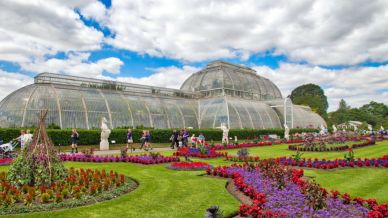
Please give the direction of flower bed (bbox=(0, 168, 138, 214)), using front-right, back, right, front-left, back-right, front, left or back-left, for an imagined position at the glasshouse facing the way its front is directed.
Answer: front-right

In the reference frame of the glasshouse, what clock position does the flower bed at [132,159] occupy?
The flower bed is roughly at 1 o'clock from the glasshouse.

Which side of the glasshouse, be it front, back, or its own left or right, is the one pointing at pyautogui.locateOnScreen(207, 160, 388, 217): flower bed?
front

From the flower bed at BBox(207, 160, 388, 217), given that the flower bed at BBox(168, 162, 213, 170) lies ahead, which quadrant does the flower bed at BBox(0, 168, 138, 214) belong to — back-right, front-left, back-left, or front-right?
front-left

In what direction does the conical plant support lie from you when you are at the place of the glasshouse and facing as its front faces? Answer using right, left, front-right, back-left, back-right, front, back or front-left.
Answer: front-right

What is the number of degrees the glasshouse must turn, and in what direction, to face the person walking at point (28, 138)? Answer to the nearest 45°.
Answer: approximately 45° to its right

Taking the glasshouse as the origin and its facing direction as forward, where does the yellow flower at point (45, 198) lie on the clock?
The yellow flower is roughly at 1 o'clock from the glasshouse.

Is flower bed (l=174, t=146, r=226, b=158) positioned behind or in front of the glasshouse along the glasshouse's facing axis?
in front

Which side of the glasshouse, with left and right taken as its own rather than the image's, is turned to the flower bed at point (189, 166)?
front
